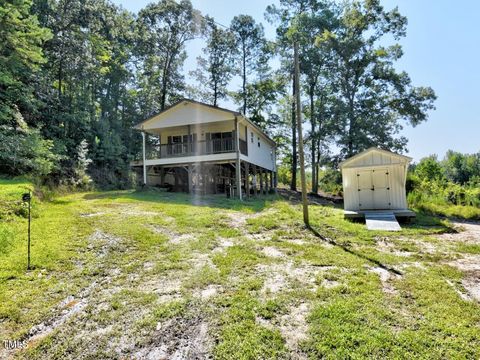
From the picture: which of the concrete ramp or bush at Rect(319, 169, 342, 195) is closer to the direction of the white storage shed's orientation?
the concrete ramp

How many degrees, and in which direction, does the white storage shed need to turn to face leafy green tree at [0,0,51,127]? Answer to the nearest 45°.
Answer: approximately 90° to its right

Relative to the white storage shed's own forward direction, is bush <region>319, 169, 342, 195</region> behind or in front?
behind

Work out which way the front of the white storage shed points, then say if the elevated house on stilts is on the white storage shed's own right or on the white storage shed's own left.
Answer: on the white storage shed's own right

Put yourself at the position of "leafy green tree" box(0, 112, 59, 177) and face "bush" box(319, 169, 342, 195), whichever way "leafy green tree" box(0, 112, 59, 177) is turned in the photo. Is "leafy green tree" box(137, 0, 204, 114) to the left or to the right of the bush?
left

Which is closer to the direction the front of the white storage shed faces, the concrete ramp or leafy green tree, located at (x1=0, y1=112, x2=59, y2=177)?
the concrete ramp

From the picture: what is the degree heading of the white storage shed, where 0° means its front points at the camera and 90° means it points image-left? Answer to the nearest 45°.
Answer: approximately 0°

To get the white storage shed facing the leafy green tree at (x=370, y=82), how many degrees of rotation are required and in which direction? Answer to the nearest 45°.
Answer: approximately 180°

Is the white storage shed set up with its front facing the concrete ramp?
yes
